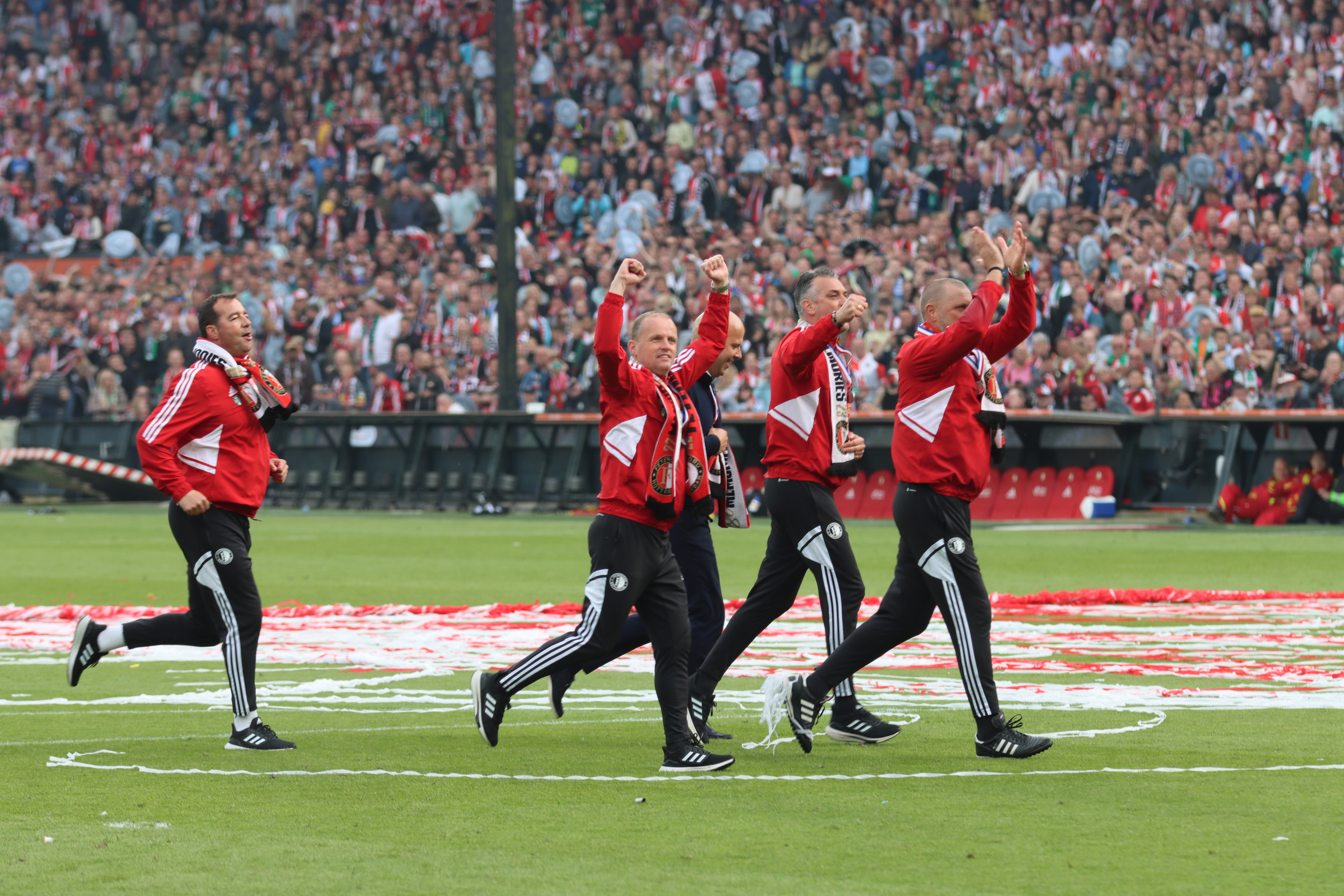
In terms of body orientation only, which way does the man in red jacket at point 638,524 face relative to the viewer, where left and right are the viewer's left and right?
facing the viewer and to the right of the viewer

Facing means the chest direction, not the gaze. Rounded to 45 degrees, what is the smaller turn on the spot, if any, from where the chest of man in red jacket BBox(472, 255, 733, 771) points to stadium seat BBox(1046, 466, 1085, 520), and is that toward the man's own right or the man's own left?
approximately 135° to the man's own left

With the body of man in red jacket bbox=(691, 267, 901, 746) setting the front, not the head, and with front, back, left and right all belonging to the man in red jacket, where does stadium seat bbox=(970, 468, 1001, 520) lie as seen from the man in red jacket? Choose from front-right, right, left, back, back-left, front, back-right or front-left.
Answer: left

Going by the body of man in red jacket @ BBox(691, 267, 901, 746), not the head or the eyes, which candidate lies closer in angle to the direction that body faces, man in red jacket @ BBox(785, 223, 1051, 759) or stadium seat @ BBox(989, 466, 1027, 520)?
the man in red jacket
